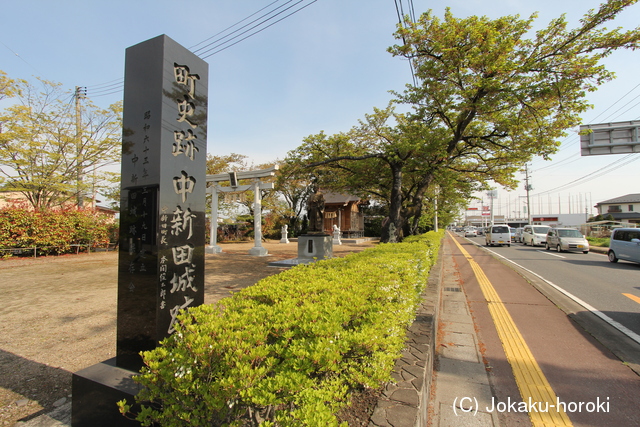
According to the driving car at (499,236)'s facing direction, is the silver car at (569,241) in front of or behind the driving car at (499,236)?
behind

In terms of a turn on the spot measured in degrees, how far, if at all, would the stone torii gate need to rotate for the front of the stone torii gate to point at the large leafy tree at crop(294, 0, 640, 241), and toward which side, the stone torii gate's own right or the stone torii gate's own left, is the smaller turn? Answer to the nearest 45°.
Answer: approximately 90° to the stone torii gate's own left

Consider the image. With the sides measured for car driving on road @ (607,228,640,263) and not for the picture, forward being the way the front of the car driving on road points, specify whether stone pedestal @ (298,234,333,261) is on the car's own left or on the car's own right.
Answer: on the car's own right

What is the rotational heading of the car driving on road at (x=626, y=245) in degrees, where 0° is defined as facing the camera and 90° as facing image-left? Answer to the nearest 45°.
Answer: approximately 315°

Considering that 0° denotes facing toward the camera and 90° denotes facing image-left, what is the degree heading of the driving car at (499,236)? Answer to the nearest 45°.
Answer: approximately 180°

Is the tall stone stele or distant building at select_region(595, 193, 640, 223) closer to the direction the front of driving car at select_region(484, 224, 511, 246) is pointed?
the distant building

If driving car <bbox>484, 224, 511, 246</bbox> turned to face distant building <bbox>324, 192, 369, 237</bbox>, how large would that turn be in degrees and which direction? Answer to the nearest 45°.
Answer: approximately 90° to its left

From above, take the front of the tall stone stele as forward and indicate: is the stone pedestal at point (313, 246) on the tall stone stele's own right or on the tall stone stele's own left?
on the tall stone stele's own left

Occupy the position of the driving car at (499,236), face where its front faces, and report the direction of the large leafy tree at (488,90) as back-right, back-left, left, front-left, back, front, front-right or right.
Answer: back

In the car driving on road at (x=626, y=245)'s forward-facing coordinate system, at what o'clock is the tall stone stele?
The tall stone stele is roughly at 2 o'clock from the car driving on road.

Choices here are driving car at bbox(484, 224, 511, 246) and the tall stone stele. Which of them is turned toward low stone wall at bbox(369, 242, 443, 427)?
the tall stone stele

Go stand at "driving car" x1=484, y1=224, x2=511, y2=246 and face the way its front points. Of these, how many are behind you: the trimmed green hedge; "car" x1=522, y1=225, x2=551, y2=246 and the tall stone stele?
2

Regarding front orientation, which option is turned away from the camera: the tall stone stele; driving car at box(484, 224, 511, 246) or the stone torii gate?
the driving car

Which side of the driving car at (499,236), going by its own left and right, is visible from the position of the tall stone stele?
back

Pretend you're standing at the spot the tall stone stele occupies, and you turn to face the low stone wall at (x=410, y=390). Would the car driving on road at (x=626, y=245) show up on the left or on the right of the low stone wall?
left

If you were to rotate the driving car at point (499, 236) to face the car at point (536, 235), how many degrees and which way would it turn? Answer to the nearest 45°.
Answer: approximately 45° to its right
